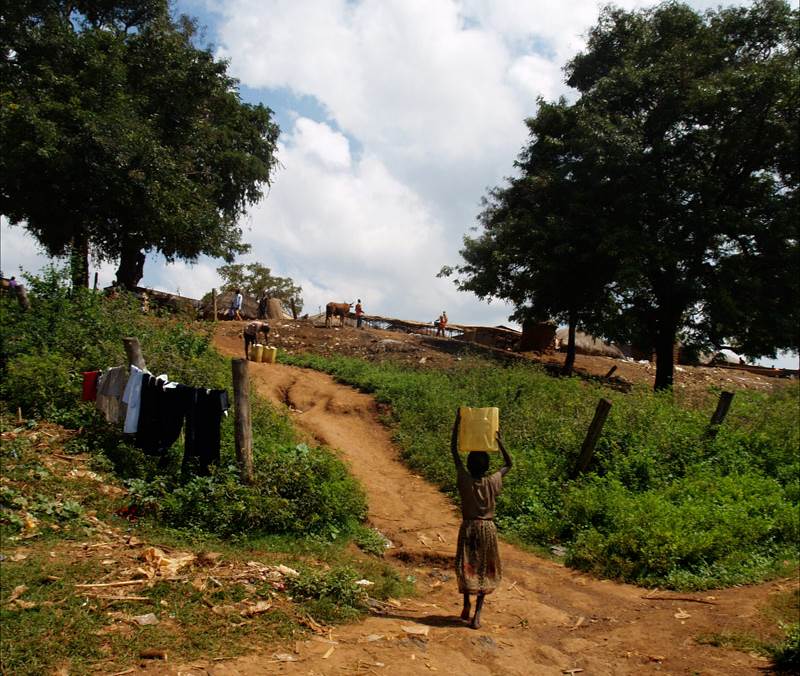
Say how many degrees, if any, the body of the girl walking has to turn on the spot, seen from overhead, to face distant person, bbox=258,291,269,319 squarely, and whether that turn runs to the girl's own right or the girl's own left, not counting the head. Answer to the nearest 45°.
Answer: approximately 45° to the girl's own left

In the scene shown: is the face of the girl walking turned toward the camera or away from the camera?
away from the camera

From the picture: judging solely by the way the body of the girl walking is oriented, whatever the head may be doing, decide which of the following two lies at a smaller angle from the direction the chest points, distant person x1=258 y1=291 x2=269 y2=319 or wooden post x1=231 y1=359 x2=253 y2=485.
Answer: the distant person

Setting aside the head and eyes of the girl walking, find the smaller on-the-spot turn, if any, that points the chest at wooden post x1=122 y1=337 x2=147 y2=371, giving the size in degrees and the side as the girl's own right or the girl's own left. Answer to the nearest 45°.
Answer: approximately 45° to the girl's own left

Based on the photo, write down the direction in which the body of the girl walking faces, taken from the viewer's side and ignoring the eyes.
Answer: away from the camera

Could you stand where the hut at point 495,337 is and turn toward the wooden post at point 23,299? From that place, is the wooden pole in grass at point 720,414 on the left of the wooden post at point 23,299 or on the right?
left

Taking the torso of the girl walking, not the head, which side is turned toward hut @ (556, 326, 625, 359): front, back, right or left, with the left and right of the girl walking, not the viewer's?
front

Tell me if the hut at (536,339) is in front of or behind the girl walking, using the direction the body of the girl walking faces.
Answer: in front

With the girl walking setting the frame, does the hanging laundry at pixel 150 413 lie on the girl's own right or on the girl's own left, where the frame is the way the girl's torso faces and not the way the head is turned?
on the girl's own left

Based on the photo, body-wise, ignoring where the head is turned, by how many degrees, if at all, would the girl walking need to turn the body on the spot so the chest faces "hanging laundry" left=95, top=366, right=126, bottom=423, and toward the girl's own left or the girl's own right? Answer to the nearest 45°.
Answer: approximately 45° to the girl's own left

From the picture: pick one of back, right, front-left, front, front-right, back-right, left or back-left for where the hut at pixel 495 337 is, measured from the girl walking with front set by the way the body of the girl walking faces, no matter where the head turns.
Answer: front

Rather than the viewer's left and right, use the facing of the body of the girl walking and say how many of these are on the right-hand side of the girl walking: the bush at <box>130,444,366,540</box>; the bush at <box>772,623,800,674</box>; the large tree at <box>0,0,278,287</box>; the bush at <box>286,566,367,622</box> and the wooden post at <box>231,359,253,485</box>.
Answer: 1

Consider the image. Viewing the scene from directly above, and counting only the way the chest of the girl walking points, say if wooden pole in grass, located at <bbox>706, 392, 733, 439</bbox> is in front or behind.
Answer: in front

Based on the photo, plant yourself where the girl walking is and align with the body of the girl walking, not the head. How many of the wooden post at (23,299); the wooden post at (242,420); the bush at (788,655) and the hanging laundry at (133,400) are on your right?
1

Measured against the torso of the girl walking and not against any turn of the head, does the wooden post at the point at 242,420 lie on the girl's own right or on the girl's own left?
on the girl's own left
